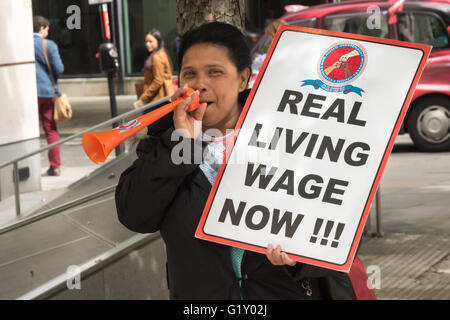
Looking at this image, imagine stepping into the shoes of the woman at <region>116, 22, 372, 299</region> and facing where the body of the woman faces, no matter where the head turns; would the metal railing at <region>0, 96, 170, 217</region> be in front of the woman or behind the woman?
behind

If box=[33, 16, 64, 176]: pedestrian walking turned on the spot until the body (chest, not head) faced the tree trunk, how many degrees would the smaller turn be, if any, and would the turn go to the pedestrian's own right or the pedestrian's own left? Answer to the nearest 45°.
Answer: approximately 135° to the pedestrian's own right

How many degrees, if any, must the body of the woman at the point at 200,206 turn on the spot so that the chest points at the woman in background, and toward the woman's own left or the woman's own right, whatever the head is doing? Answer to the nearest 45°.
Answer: approximately 180°

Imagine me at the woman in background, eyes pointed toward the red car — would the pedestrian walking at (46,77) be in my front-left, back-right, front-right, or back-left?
back-right
